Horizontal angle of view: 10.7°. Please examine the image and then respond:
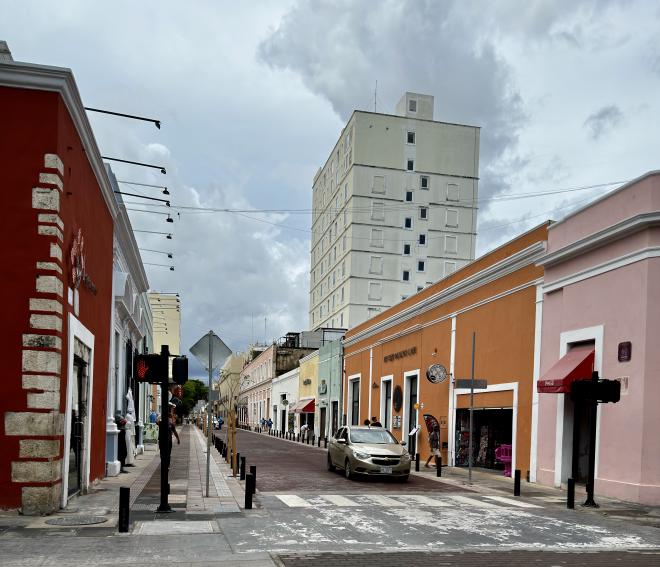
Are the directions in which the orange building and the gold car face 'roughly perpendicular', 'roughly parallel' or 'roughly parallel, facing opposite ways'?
roughly perpendicular

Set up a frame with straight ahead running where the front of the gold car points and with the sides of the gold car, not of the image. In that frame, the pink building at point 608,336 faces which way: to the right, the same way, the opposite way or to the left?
to the right

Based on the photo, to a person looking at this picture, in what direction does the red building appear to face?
facing to the right of the viewer

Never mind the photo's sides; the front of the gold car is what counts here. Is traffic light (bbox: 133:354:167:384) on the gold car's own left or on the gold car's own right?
on the gold car's own right
